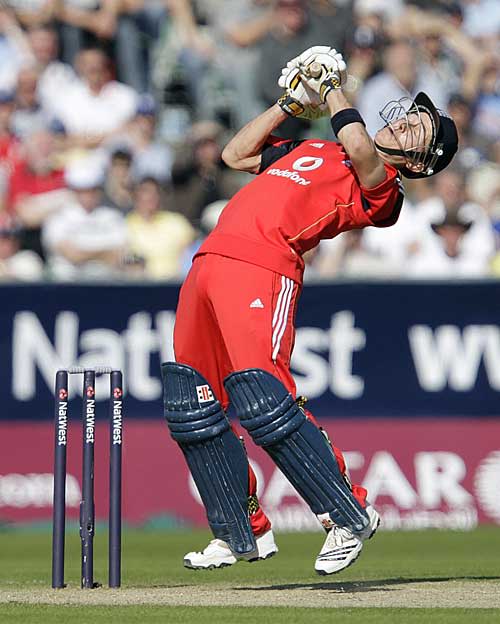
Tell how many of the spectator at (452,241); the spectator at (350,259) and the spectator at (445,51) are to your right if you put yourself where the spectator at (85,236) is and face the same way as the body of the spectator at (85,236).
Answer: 0

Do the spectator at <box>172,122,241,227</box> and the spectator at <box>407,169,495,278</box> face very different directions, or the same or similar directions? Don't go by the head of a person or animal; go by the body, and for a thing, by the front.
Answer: same or similar directions

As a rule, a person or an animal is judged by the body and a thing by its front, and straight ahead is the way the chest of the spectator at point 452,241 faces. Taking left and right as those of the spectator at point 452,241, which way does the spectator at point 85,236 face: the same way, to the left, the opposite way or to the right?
the same way

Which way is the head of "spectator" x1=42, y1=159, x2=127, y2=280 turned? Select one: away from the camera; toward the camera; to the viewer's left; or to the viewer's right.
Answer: toward the camera

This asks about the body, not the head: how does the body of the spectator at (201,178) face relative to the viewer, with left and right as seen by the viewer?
facing the viewer

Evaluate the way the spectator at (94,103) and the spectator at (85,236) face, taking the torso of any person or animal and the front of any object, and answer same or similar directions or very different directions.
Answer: same or similar directions

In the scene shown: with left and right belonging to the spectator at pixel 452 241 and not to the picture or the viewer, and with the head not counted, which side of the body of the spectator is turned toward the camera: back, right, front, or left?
front

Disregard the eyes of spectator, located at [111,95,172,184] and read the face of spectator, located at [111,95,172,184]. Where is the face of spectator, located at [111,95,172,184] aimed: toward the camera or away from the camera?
toward the camera

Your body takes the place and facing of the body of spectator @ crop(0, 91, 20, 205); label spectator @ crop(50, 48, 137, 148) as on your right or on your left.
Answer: on your left

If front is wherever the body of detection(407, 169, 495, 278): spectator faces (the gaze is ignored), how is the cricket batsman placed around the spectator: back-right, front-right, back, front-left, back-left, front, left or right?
front

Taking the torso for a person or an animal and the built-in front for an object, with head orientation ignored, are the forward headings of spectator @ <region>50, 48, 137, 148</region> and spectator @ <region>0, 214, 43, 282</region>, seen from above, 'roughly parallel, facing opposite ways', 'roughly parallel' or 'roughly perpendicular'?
roughly parallel

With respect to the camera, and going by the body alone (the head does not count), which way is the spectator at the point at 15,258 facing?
toward the camera

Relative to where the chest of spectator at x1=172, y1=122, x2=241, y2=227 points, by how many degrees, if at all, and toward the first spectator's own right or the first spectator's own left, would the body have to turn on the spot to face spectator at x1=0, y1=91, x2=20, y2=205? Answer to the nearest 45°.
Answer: approximately 90° to the first spectator's own right

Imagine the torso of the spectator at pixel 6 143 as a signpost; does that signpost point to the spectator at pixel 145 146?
no
